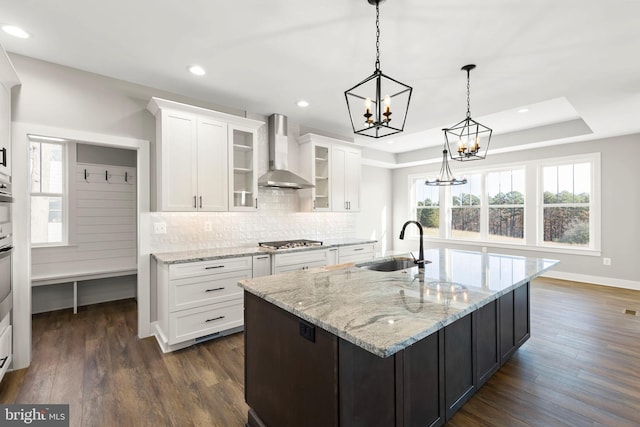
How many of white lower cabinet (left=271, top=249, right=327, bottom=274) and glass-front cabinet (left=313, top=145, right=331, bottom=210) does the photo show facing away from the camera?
0

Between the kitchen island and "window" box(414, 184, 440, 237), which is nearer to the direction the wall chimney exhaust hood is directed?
the kitchen island

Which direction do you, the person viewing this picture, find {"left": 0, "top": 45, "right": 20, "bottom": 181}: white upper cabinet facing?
facing to the right of the viewer

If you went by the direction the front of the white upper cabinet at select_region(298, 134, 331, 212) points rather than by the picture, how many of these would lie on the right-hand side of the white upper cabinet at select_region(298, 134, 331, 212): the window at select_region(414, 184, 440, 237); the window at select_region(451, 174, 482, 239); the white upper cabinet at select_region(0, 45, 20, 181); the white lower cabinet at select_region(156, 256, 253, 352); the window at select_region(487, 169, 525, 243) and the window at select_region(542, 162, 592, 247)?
2

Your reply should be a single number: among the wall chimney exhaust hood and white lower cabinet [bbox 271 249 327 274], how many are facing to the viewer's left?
0

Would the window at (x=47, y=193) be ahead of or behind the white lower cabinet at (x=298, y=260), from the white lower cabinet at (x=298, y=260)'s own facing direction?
behind

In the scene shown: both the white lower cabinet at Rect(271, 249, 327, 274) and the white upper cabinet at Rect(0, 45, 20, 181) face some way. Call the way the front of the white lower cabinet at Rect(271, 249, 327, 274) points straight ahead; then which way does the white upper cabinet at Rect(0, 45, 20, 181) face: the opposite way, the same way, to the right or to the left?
to the left

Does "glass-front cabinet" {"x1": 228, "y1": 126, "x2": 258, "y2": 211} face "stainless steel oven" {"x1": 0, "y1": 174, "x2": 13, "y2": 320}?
no

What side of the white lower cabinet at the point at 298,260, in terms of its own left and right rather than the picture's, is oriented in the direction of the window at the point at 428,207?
left

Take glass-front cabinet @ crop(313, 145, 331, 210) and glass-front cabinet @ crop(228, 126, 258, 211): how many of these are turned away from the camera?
0

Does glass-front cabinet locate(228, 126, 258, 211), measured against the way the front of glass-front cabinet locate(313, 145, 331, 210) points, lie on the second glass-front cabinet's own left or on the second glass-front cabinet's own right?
on the second glass-front cabinet's own right

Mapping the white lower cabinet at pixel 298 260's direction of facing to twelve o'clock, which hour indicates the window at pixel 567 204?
The window is roughly at 10 o'clock from the white lower cabinet.

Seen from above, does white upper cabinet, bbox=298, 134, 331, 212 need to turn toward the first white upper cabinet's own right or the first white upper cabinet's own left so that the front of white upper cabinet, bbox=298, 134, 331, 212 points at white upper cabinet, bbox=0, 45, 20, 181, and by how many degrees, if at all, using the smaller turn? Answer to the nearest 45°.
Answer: approximately 90° to the first white upper cabinet's own right

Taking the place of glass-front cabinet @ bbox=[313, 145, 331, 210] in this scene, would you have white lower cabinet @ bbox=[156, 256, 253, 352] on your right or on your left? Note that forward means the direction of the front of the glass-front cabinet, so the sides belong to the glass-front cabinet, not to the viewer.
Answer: on your right

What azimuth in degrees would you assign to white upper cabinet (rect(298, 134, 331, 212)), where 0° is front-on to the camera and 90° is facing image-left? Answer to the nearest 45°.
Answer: approximately 315°

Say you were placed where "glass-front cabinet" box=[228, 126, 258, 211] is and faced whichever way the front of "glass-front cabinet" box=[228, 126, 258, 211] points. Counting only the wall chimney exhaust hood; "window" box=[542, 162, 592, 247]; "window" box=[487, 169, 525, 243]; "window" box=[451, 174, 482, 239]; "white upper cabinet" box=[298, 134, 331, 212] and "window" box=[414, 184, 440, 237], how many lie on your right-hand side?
0
